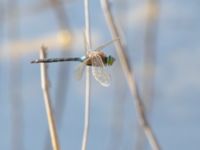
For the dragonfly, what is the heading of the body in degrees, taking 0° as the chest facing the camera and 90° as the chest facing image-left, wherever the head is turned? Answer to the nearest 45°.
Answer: approximately 270°
